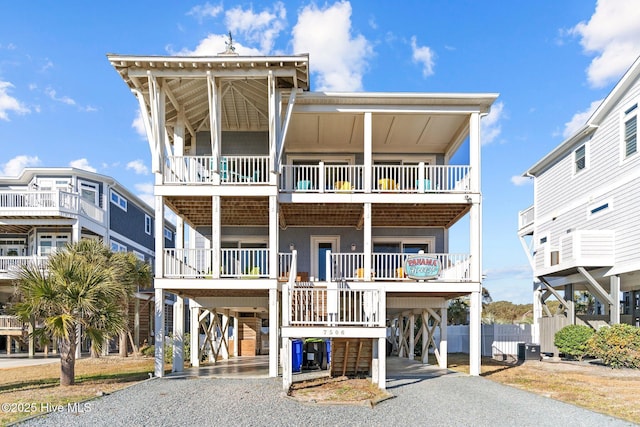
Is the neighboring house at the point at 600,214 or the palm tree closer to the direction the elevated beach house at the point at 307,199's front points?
the palm tree

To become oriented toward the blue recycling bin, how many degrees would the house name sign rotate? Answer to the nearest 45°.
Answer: approximately 90° to its right

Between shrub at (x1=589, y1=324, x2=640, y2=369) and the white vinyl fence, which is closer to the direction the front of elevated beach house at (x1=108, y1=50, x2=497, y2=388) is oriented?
the shrub

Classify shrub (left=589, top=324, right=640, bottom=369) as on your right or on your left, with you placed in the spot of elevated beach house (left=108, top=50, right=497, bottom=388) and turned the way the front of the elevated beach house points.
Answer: on your left

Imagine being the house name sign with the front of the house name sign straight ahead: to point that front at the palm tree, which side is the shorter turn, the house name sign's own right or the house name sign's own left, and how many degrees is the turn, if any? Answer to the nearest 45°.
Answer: approximately 45° to the house name sign's own right

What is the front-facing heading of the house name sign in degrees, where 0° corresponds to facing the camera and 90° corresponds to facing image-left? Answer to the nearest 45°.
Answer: approximately 0°

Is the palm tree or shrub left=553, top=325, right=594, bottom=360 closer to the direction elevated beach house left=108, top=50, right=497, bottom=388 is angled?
the palm tree
